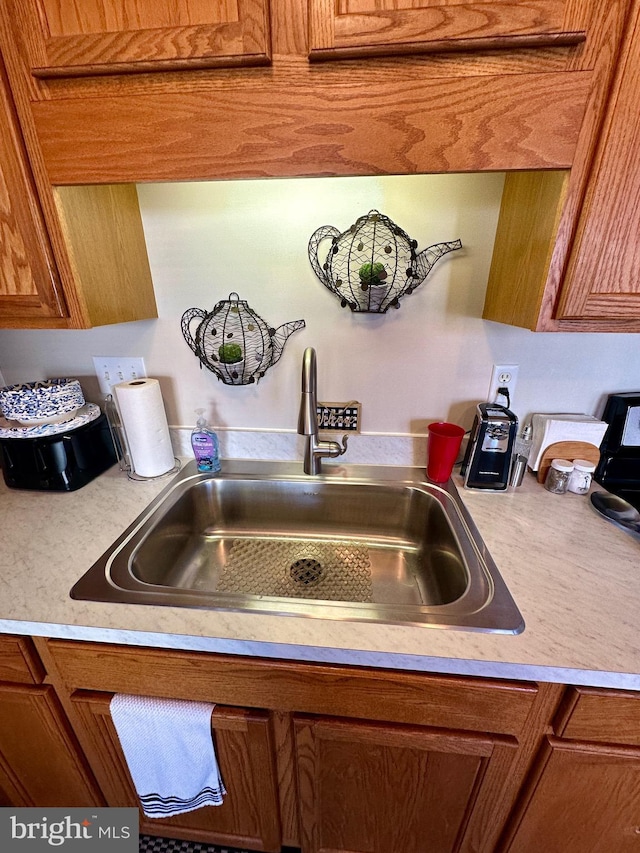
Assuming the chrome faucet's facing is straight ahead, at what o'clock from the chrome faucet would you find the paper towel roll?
The paper towel roll is roughly at 3 o'clock from the chrome faucet.

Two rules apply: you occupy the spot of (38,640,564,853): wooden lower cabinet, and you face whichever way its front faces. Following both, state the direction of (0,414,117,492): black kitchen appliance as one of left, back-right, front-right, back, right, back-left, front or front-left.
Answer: back-right

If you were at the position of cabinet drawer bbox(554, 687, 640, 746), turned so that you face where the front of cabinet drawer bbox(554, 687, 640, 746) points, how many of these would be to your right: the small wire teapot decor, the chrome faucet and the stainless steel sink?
3

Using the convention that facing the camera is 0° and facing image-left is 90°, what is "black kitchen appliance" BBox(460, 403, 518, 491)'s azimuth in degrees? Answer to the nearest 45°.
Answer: approximately 0°

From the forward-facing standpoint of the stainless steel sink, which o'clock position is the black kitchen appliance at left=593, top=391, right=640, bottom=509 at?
The black kitchen appliance is roughly at 9 o'clock from the stainless steel sink.

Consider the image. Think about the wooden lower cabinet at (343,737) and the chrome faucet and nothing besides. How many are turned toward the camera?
2

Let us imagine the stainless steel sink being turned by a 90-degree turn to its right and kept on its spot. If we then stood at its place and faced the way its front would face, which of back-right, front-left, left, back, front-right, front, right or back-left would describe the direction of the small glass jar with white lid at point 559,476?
back
